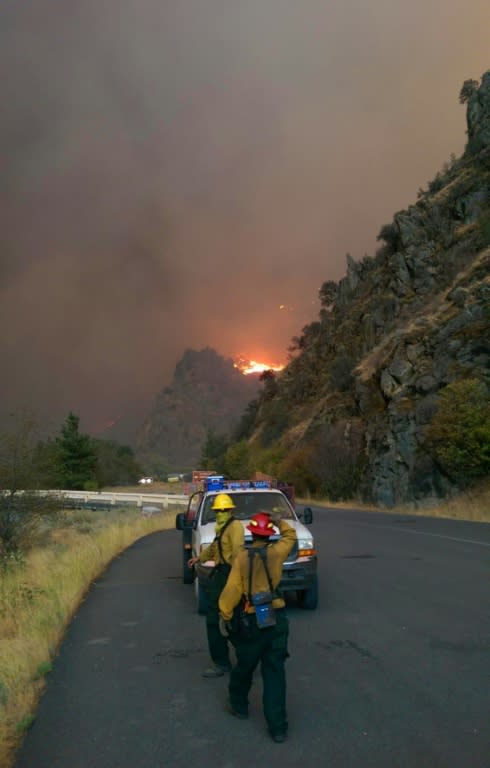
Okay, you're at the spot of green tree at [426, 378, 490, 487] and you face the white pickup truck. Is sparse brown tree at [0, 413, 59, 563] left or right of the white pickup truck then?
right

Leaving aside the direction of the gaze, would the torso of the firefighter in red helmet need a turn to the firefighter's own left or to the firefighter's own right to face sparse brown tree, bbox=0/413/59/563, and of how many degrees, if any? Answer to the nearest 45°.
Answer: approximately 45° to the firefighter's own left

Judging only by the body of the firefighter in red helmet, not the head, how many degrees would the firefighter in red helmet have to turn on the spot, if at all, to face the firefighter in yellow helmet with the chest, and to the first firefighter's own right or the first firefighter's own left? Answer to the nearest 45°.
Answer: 0° — they already face them

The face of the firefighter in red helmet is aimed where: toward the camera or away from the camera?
away from the camera

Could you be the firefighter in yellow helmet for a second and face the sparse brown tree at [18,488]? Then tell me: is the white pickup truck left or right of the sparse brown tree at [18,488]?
right

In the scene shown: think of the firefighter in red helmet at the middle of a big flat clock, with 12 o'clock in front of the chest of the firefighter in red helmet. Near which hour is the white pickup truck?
The white pickup truck is roughly at 12 o'clock from the firefighter in red helmet.

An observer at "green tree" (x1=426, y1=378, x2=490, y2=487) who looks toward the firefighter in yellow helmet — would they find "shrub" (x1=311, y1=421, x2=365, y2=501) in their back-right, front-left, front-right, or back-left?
back-right

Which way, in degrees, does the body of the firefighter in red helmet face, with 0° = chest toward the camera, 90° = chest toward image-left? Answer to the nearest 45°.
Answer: approximately 180°

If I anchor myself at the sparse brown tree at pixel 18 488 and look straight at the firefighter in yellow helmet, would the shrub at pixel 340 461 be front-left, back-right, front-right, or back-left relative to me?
back-left
